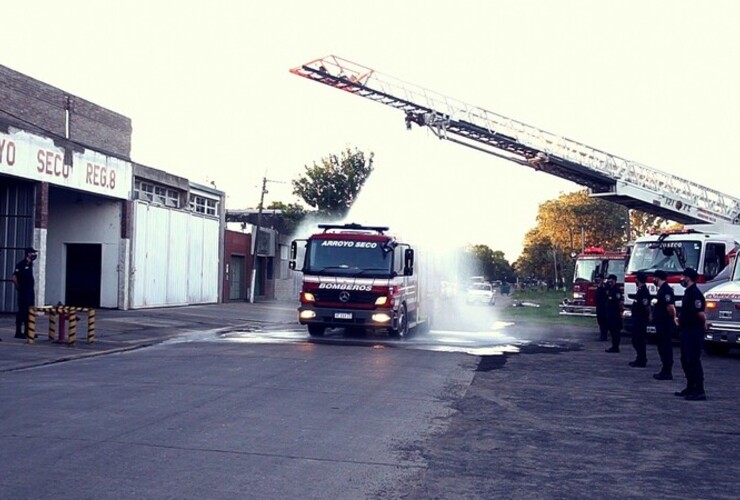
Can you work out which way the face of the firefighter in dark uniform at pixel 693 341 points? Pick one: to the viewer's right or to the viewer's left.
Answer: to the viewer's left

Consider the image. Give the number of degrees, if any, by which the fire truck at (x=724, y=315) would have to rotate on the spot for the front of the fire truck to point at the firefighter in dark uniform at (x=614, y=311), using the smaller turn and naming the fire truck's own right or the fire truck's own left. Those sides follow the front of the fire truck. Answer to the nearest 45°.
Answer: approximately 45° to the fire truck's own right

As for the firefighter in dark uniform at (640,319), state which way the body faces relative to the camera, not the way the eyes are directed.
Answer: to the viewer's left

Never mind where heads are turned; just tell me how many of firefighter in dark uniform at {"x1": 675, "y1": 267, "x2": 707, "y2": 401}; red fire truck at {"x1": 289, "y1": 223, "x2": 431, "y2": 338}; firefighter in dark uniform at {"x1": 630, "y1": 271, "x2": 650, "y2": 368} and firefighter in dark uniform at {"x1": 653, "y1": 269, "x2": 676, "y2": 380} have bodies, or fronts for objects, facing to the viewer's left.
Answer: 3

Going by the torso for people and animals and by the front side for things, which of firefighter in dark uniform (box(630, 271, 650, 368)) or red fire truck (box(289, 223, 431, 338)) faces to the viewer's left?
the firefighter in dark uniform

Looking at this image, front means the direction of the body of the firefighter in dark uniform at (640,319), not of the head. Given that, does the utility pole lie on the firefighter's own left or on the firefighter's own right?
on the firefighter's own right

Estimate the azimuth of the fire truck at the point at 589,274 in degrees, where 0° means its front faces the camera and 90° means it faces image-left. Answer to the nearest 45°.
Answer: approximately 45°

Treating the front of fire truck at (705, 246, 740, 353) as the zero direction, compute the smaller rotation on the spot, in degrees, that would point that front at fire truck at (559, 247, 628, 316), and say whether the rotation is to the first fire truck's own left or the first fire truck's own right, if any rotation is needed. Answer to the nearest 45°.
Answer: approximately 135° to the first fire truck's own right

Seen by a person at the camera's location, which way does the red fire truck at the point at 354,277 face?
facing the viewer

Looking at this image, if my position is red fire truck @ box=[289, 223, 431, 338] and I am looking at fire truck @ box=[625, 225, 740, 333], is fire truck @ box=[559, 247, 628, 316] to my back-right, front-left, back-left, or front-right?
front-left

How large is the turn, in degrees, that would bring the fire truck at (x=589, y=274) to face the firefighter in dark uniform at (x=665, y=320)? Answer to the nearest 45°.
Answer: approximately 45° to its left

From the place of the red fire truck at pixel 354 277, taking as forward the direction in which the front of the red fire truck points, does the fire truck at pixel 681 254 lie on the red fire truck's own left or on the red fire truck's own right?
on the red fire truck's own left

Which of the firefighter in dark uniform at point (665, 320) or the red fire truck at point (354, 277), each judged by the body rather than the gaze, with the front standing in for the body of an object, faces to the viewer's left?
the firefighter in dark uniform

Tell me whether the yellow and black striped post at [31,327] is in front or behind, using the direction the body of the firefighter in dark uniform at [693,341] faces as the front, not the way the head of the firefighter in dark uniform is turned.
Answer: in front

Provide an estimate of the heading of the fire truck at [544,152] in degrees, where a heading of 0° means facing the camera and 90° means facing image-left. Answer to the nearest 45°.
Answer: approximately 45°

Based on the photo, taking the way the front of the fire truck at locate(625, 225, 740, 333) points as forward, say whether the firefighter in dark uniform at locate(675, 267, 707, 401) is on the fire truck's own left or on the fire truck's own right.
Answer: on the fire truck's own left

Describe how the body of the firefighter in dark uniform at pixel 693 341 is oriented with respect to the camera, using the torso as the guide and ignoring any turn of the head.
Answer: to the viewer's left
